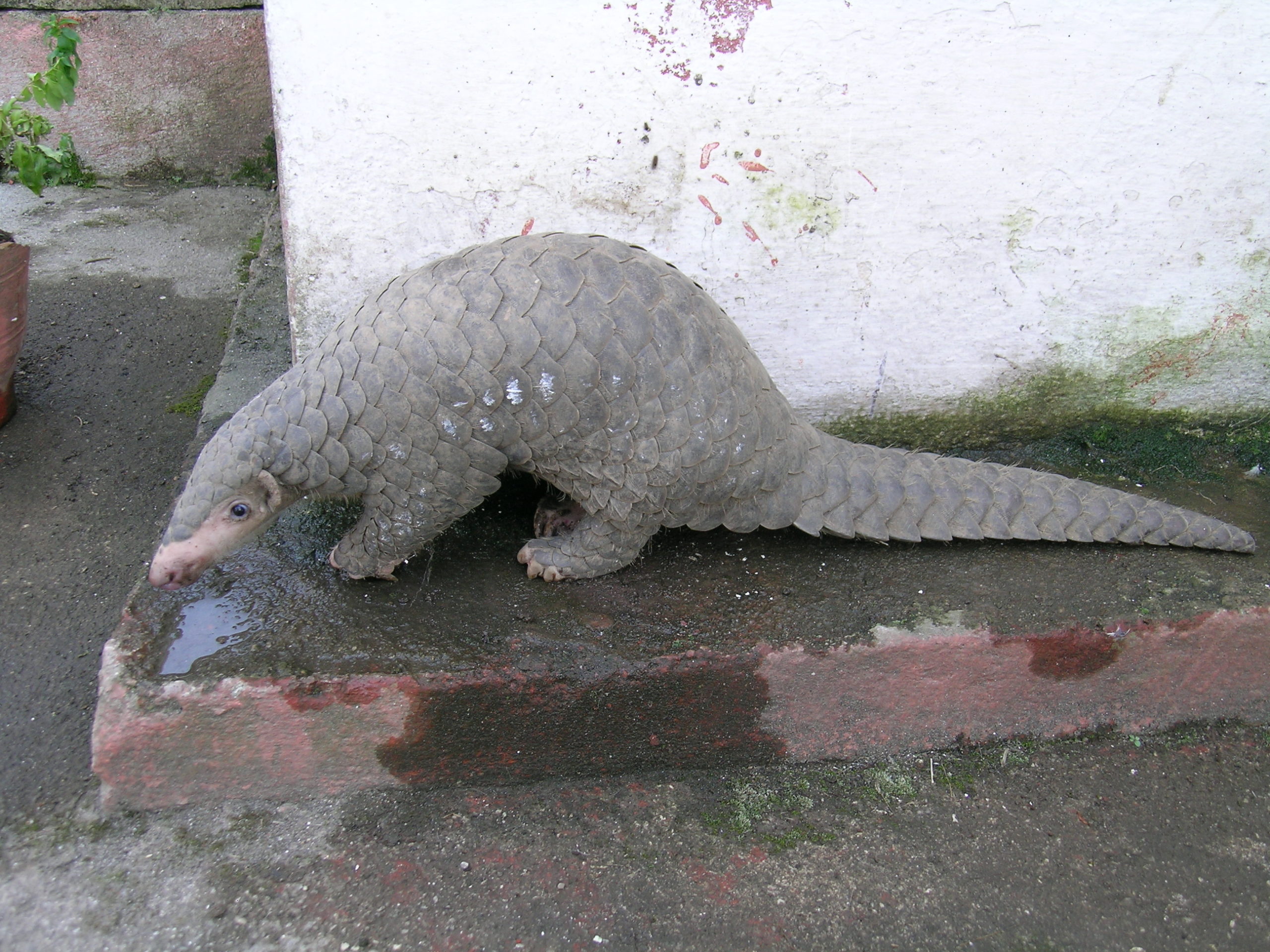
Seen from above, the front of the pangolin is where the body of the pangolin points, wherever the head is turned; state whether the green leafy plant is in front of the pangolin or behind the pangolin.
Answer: in front

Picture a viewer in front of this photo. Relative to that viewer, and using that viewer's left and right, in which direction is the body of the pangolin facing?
facing to the left of the viewer

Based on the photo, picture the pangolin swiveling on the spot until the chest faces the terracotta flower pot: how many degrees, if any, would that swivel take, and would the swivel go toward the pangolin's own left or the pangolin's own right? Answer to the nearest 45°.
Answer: approximately 45° to the pangolin's own right
